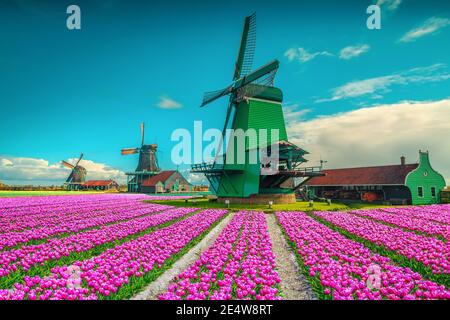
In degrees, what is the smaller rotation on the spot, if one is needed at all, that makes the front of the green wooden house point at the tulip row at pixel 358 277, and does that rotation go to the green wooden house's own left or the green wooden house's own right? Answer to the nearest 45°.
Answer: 0° — it already faces it

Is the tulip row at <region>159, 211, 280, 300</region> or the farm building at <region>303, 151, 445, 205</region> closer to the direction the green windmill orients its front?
the tulip row

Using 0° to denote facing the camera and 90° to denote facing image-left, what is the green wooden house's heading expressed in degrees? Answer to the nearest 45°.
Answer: approximately 0°

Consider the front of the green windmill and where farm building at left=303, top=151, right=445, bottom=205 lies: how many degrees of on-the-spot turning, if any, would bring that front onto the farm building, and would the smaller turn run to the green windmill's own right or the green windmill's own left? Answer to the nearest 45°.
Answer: approximately 135° to the green windmill's own left

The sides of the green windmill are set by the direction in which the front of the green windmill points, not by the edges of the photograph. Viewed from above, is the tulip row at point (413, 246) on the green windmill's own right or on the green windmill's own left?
on the green windmill's own left

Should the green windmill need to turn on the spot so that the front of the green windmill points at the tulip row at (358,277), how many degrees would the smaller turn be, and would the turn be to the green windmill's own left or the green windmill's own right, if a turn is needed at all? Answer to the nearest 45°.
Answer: approximately 45° to the green windmill's own left

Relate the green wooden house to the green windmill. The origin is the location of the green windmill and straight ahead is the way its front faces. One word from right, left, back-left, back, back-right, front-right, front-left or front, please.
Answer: back-left

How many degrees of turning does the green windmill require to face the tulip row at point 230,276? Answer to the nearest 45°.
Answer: approximately 45° to its left

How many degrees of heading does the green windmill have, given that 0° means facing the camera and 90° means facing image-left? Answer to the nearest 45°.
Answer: approximately 45°

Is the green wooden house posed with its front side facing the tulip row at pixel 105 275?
yes

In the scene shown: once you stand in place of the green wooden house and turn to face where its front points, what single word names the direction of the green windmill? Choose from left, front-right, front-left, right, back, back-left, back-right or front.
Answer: front-right

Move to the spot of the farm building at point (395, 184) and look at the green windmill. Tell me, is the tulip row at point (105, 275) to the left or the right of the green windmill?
left
